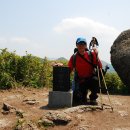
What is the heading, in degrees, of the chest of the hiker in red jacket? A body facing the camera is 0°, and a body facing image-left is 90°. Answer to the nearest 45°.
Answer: approximately 0°

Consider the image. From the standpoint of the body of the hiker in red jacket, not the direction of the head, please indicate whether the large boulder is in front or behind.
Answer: behind
